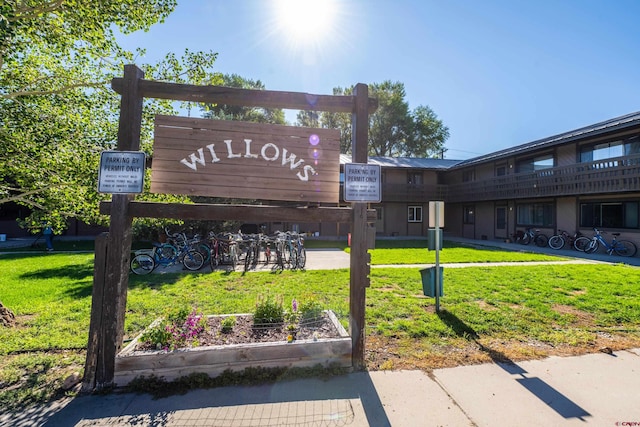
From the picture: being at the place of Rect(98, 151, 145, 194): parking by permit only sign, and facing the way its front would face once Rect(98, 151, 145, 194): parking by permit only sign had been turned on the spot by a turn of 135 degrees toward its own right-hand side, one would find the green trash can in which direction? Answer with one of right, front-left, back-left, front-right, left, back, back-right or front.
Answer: back-right

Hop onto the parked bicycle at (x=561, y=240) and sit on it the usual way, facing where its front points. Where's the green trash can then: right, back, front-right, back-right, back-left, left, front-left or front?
left

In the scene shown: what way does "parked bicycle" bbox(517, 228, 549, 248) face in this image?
to the viewer's left

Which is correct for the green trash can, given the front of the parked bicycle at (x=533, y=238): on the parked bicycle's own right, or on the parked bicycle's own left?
on the parked bicycle's own left

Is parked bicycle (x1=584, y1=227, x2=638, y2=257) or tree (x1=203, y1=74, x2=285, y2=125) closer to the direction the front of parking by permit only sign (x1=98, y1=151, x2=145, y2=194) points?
the parked bicycle

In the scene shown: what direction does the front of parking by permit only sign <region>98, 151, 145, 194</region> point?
toward the camera

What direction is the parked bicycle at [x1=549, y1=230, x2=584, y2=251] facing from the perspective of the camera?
to the viewer's left

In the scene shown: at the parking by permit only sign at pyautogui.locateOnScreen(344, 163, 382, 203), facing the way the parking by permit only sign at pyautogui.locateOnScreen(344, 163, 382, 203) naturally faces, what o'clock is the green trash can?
The green trash can is roughly at 7 o'clock from the parking by permit only sign.
